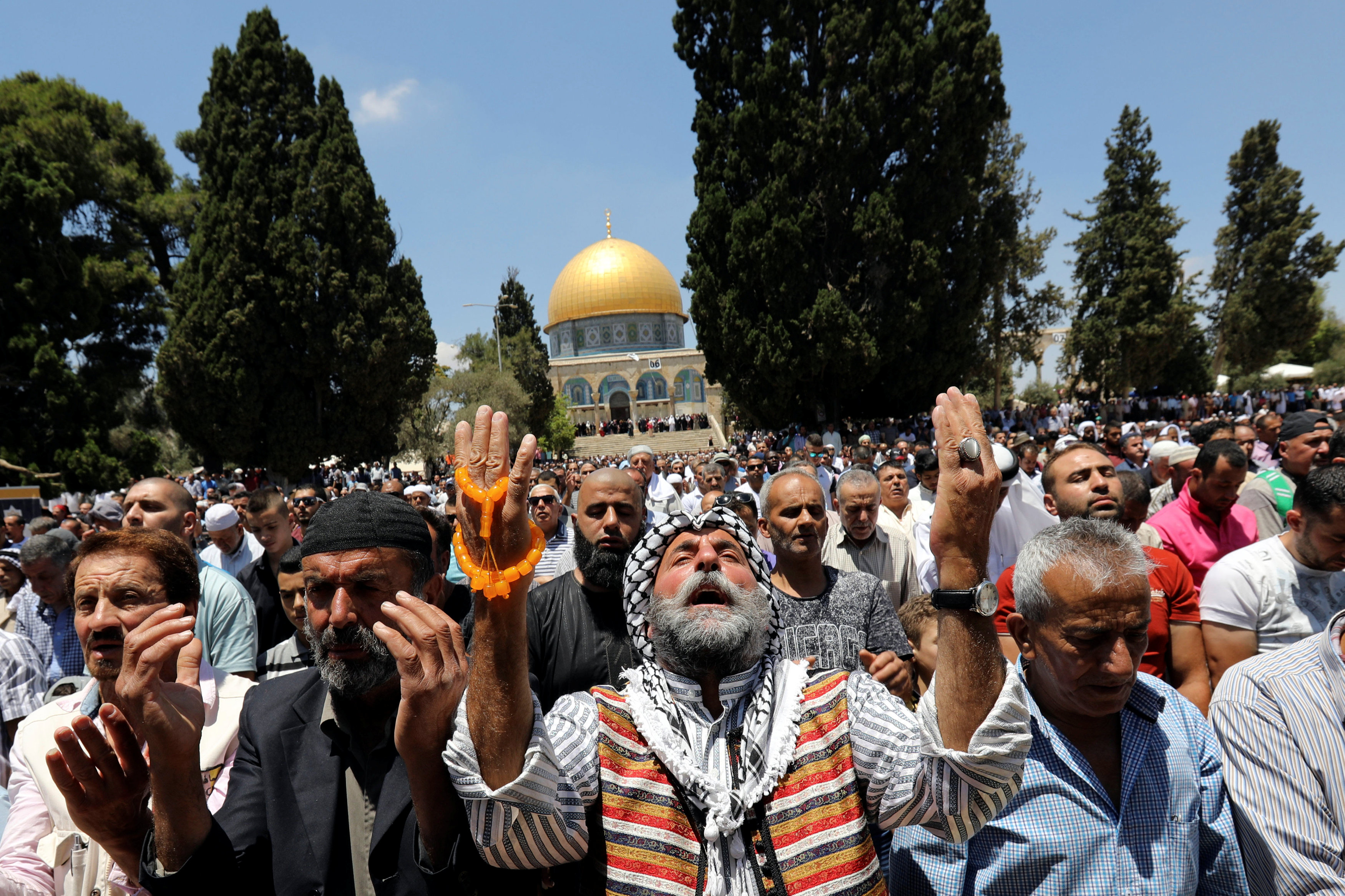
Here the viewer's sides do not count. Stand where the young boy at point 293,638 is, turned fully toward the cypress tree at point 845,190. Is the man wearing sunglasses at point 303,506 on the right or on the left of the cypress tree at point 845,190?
left

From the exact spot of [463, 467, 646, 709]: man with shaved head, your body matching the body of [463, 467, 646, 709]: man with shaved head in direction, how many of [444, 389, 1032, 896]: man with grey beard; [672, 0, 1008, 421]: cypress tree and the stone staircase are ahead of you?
1

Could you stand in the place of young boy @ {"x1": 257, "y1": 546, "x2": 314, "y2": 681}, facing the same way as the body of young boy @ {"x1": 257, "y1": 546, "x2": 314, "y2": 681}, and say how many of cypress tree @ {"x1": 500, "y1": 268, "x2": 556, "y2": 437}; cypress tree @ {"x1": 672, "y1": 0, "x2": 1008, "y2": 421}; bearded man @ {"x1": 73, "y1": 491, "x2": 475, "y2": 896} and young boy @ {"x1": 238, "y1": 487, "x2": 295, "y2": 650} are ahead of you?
1

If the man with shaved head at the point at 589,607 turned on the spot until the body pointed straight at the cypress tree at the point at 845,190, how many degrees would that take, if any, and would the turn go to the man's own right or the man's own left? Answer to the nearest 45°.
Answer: approximately 135° to the man's own left

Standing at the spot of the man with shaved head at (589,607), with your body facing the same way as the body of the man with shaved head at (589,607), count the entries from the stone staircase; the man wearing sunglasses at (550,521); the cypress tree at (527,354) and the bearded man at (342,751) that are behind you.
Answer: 3

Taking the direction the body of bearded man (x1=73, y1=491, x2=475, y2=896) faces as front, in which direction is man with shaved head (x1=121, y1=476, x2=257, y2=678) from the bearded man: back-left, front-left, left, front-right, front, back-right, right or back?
back

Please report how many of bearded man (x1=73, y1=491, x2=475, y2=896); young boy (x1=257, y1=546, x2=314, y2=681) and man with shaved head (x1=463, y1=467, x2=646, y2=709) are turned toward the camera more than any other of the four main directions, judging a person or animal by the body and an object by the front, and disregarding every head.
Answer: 3

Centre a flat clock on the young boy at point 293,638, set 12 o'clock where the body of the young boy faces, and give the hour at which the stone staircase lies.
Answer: The stone staircase is roughly at 7 o'clock from the young boy.

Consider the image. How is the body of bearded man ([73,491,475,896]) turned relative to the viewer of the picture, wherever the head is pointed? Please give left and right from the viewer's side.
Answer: facing the viewer

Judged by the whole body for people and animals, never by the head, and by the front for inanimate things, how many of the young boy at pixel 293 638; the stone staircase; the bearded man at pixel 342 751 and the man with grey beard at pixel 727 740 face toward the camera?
4

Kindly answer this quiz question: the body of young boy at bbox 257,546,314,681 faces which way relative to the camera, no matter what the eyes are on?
toward the camera

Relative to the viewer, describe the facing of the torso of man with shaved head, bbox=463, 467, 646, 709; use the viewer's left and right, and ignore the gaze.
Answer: facing the viewer

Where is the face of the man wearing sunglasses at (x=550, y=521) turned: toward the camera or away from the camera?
toward the camera

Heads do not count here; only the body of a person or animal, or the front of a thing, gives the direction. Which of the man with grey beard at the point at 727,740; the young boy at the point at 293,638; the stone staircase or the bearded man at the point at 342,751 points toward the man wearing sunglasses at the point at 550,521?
the stone staircase

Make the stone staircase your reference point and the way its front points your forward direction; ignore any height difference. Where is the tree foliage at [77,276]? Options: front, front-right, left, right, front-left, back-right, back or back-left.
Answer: front-right

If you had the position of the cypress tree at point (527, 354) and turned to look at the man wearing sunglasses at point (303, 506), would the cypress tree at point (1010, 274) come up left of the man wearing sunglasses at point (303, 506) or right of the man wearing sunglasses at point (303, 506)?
left

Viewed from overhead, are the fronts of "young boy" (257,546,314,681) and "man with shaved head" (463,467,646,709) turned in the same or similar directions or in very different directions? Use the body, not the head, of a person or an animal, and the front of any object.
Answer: same or similar directions

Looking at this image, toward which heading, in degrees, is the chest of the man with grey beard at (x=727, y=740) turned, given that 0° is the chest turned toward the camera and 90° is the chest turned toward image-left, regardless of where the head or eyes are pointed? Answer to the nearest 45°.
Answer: approximately 0°

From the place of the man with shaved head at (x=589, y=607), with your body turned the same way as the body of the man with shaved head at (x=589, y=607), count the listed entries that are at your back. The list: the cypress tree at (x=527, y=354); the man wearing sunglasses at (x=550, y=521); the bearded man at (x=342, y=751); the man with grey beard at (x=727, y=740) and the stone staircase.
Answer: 3
